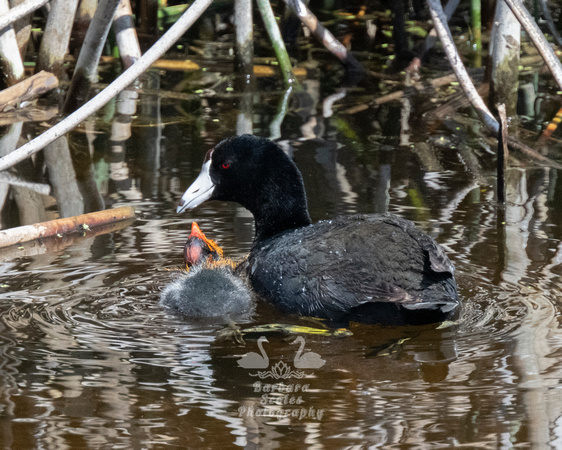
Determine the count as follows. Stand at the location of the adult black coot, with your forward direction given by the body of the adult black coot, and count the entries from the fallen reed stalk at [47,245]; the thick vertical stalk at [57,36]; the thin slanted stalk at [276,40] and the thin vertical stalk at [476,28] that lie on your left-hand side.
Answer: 0

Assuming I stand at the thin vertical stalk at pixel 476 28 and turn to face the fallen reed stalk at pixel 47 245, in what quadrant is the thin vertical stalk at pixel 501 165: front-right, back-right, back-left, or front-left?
front-left

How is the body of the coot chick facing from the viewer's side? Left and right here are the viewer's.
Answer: facing away from the viewer and to the right of the viewer

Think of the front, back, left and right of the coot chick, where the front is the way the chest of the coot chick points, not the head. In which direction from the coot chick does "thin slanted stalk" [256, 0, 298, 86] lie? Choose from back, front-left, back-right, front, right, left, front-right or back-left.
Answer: front-left

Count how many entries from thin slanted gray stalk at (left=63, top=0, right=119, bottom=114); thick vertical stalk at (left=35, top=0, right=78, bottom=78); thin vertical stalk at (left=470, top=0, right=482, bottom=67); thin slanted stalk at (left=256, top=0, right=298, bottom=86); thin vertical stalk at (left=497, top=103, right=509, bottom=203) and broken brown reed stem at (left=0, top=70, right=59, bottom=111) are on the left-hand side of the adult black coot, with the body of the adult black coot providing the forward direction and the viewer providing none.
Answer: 0

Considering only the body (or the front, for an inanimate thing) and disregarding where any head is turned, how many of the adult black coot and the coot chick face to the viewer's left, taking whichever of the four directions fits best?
1

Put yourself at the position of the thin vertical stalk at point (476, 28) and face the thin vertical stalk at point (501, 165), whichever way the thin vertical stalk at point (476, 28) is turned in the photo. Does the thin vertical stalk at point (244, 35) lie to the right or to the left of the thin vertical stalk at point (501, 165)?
right

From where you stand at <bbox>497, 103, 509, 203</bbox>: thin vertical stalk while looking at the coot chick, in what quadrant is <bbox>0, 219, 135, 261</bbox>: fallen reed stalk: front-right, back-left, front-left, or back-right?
front-right

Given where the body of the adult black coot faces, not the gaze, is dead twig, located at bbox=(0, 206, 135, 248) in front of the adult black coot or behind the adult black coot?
in front

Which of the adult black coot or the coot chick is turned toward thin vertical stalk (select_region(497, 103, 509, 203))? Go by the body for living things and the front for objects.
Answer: the coot chick

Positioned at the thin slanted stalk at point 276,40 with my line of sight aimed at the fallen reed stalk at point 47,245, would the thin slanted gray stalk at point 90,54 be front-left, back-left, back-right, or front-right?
front-right

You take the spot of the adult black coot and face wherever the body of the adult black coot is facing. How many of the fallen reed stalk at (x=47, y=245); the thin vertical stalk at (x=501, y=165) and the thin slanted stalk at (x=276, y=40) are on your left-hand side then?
0

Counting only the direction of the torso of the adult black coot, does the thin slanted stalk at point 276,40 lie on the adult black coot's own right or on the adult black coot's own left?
on the adult black coot's own right

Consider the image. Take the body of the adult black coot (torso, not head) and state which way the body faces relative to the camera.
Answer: to the viewer's left

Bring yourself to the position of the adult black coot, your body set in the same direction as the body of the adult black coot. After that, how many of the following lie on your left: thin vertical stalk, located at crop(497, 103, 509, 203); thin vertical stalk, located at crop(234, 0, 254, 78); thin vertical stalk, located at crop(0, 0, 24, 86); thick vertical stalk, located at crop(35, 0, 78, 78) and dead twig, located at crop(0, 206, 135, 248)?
0

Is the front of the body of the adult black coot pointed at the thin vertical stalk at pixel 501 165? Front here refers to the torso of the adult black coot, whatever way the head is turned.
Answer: no

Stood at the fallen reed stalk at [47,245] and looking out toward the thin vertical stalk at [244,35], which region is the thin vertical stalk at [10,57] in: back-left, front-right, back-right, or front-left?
front-left
